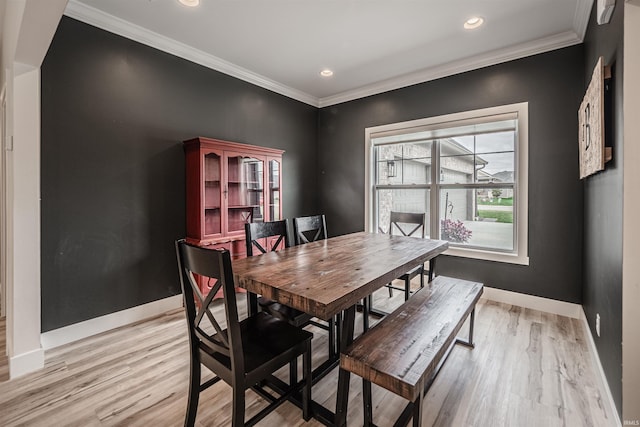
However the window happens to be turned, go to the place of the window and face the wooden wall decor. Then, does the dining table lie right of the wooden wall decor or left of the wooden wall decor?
right

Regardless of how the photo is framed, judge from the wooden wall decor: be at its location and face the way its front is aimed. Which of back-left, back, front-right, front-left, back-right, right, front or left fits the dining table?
front-left

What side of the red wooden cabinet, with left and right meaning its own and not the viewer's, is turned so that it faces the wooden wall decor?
front

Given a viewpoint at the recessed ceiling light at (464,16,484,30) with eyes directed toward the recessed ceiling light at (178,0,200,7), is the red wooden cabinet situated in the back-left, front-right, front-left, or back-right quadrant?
front-right

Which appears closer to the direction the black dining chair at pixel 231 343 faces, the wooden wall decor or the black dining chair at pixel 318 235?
the black dining chair

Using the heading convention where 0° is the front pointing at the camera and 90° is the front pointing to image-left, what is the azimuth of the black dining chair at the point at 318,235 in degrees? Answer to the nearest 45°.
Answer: approximately 315°

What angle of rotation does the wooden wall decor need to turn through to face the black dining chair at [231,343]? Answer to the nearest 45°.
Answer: approximately 45° to its left

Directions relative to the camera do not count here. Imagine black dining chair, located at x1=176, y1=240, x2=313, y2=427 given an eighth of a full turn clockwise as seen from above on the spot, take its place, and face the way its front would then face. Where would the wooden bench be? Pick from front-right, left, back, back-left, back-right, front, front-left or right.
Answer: front

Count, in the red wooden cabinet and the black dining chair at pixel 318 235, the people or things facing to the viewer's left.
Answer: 0

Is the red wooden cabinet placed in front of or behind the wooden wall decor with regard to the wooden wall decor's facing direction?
in front

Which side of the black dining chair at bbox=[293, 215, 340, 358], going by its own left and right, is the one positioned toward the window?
left

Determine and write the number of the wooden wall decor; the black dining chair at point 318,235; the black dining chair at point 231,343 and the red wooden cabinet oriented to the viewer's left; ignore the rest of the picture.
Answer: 1

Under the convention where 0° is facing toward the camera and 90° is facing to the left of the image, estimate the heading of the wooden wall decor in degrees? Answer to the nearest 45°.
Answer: approximately 90°

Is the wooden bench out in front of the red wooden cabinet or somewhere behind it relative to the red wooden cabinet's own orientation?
in front
